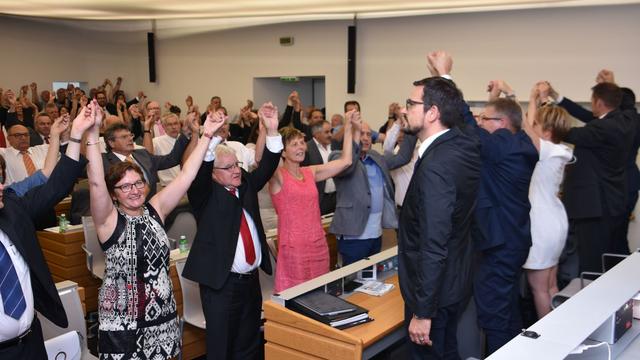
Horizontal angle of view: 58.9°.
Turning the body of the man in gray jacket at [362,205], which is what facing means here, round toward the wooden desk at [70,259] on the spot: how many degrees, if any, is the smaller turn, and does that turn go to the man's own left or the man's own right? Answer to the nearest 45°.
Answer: approximately 135° to the man's own right

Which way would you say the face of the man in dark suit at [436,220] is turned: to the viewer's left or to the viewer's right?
to the viewer's left

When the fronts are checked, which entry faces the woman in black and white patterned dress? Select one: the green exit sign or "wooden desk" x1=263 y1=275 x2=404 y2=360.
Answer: the green exit sign

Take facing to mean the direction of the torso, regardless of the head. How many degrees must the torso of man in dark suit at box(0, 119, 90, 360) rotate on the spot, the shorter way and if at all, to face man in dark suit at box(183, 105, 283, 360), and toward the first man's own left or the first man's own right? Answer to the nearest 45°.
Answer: approximately 90° to the first man's own left

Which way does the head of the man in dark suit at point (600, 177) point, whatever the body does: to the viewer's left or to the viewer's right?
to the viewer's left

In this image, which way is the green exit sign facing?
toward the camera

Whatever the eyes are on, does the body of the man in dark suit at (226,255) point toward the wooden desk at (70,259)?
no

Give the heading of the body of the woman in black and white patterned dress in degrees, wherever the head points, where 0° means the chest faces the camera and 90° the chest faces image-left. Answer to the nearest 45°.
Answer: approximately 0°

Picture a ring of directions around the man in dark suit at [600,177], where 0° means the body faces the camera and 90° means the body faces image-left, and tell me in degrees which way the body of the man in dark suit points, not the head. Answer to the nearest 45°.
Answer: approximately 135°

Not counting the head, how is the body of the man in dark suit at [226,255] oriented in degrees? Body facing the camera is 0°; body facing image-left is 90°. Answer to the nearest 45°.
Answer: approximately 315°

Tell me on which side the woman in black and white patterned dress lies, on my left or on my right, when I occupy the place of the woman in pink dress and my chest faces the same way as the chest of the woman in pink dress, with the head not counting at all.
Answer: on my right

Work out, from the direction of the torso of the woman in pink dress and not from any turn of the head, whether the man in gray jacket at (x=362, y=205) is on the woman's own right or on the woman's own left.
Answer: on the woman's own left

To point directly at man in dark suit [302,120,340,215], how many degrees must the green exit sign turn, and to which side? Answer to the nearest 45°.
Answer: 0° — it already faces them

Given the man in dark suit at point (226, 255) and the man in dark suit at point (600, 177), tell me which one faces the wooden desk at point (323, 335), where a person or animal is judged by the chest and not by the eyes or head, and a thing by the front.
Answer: the man in dark suit at point (226, 255)
